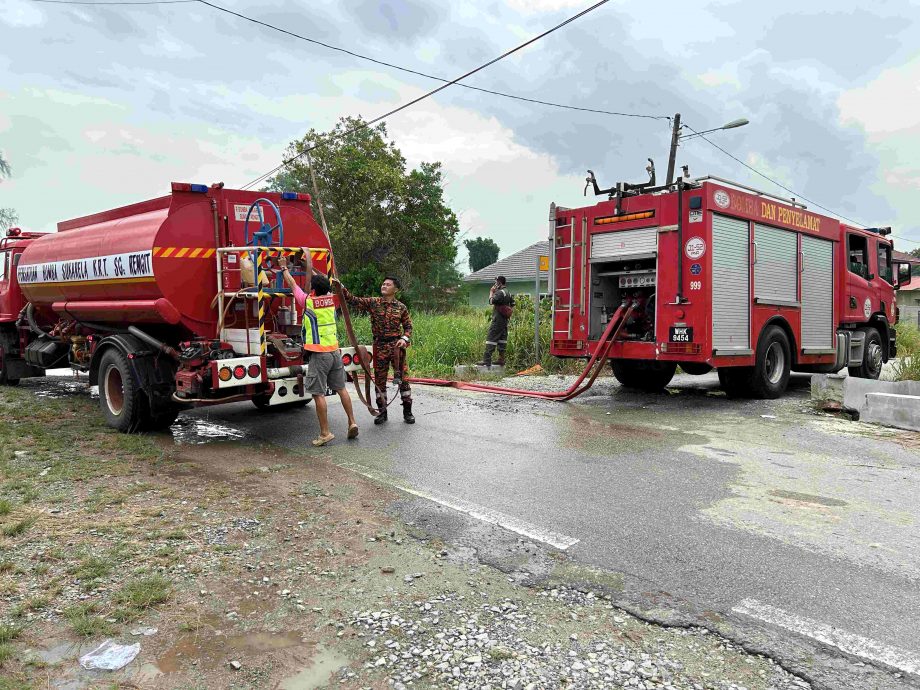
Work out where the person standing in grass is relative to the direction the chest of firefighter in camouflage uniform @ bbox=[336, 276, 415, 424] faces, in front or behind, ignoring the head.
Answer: behind

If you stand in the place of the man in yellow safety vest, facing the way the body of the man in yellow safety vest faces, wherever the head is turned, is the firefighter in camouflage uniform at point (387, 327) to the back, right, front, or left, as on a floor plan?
right

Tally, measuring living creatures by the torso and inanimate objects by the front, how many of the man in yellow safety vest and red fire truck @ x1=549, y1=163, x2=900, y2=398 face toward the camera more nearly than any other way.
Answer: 0

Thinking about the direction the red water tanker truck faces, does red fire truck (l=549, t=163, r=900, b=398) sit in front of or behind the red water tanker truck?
behind

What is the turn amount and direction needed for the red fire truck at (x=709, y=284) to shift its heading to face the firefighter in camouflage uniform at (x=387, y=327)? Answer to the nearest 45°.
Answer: approximately 180°

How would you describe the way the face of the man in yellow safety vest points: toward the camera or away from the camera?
away from the camera

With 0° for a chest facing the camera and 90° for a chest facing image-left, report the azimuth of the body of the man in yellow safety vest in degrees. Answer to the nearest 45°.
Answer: approximately 135°

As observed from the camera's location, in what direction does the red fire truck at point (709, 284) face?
facing away from the viewer and to the right of the viewer

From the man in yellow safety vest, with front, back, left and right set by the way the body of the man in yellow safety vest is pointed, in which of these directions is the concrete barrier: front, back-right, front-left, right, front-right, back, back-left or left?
back-right

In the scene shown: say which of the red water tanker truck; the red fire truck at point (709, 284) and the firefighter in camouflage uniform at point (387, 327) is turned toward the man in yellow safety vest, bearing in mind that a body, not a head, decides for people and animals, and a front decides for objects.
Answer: the firefighter in camouflage uniform

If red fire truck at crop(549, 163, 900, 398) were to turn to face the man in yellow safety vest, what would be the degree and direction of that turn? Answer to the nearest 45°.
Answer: approximately 180°

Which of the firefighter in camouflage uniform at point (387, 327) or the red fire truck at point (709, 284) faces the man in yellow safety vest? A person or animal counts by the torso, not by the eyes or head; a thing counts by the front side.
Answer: the firefighter in camouflage uniform

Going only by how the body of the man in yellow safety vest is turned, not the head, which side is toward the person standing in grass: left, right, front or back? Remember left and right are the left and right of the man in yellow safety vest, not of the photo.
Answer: right

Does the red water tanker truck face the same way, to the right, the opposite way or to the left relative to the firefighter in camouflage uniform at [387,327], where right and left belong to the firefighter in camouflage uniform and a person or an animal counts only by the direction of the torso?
to the right

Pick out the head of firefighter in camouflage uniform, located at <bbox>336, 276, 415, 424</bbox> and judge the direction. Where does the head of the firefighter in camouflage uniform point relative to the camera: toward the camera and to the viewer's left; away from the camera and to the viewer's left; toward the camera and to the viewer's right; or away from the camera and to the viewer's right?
toward the camera and to the viewer's left
